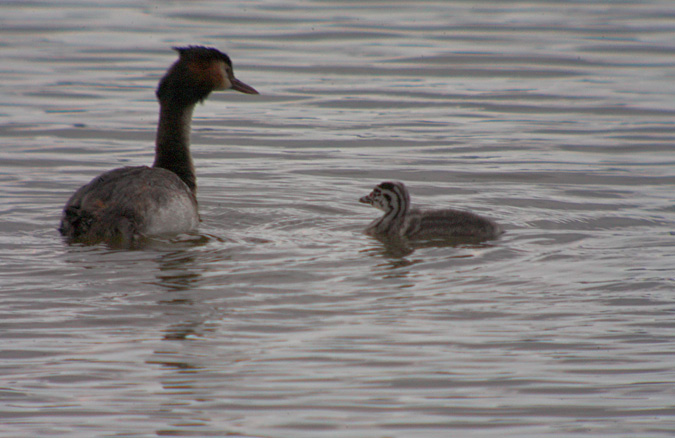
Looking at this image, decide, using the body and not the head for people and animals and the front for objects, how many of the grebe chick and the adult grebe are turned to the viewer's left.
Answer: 1

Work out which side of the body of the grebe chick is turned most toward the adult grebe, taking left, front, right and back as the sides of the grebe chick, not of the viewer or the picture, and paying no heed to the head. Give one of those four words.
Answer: front

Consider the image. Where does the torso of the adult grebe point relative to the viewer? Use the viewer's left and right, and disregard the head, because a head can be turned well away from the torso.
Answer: facing away from the viewer and to the right of the viewer

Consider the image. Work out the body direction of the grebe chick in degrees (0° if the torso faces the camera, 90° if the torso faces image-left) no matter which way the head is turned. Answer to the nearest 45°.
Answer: approximately 90°
